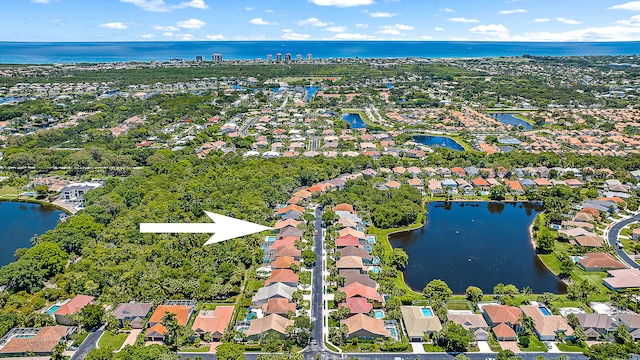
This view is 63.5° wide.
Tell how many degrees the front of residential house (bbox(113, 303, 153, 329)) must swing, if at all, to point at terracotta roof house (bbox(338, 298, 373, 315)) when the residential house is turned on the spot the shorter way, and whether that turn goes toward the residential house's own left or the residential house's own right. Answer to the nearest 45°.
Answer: approximately 90° to the residential house's own left

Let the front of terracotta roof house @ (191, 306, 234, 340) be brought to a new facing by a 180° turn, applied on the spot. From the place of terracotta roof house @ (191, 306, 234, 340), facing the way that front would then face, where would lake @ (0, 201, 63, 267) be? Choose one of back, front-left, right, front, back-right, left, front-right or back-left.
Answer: front-left

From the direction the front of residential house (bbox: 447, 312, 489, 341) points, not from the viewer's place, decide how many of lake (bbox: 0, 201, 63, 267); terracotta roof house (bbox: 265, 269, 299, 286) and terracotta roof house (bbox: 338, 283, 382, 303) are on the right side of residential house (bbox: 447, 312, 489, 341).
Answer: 3

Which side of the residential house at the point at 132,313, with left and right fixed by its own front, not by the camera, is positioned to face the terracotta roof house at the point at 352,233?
left

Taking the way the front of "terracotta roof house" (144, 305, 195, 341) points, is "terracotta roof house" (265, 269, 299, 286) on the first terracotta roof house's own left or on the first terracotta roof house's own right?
on the first terracotta roof house's own left

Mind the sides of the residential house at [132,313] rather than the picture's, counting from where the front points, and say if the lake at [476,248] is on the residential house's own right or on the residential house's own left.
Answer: on the residential house's own left

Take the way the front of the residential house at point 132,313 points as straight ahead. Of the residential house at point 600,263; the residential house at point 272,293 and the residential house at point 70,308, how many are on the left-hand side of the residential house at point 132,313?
2

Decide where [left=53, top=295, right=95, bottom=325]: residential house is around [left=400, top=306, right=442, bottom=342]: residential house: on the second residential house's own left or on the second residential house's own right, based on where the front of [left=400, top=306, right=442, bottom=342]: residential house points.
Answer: on the second residential house's own right

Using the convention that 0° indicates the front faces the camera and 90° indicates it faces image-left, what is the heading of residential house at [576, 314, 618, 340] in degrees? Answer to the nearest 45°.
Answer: approximately 0°

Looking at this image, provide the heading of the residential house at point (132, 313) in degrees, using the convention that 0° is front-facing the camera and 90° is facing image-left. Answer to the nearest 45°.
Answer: approximately 0°

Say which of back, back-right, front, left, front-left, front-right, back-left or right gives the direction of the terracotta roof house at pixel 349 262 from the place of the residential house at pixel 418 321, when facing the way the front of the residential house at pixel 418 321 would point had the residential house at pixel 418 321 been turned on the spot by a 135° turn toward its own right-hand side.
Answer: front

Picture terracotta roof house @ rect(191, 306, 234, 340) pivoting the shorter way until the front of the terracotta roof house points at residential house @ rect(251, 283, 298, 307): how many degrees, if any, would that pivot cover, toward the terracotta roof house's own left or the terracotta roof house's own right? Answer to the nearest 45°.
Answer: approximately 135° to the terracotta roof house's own left

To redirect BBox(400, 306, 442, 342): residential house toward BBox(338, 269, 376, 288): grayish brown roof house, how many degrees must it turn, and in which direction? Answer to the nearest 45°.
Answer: approximately 135° to its right
